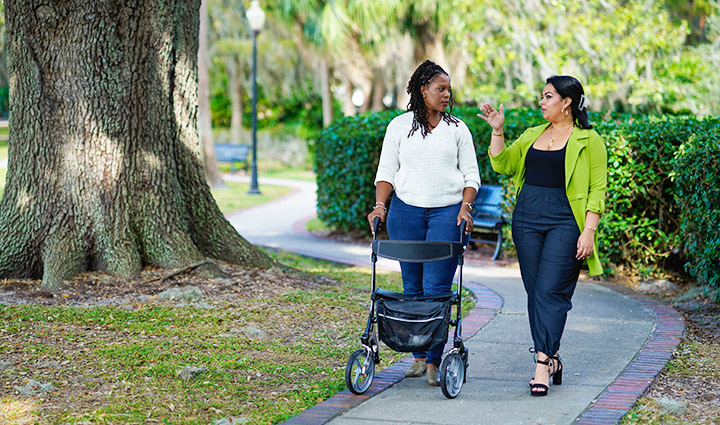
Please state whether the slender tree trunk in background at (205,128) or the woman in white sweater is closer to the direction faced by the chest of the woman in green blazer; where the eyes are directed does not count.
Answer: the woman in white sweater

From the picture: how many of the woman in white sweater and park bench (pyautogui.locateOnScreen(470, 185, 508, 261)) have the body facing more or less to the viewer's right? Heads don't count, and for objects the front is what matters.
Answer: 0

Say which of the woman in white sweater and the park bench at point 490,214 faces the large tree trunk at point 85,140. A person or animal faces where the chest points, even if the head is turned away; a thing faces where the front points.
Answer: the park bench

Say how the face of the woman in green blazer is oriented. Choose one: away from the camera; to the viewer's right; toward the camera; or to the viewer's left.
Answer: to the viewer's left

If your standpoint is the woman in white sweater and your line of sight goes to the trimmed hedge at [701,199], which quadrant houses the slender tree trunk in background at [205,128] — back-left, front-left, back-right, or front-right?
front-left

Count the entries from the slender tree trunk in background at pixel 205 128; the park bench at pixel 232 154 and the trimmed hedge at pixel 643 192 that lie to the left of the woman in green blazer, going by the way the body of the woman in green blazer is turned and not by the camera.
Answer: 0

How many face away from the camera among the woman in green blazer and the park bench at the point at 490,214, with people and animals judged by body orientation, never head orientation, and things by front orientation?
0

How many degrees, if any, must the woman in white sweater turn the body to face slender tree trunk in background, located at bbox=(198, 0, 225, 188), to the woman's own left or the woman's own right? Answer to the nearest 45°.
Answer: approximately 180°

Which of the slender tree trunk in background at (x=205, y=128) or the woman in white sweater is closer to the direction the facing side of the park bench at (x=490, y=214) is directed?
the woman in white sweater

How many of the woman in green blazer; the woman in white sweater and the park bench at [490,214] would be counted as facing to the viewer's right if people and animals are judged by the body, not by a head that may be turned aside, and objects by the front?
0

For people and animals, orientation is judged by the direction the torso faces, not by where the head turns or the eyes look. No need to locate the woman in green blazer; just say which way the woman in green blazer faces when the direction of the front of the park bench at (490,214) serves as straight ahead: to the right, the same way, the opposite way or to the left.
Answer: the same way

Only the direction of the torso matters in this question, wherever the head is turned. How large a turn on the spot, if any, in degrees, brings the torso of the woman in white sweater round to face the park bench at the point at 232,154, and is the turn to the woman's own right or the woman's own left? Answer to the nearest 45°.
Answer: approximately 180°

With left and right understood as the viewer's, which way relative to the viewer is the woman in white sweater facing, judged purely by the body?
facing the viewer

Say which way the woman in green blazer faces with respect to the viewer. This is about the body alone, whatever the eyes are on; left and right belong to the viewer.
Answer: facing the viewer and to the left of the viewer

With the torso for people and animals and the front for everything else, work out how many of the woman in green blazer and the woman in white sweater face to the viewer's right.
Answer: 0

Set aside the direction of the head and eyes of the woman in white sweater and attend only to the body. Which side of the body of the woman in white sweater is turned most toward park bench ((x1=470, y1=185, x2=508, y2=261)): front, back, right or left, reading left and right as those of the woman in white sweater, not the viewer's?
back

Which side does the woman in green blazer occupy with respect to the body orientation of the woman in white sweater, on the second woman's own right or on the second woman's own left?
on the second woman's own left
